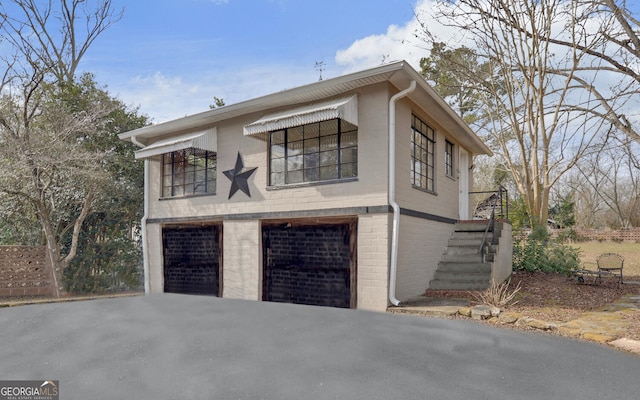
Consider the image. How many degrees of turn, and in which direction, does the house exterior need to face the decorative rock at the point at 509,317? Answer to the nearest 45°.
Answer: approximately 90° to its left

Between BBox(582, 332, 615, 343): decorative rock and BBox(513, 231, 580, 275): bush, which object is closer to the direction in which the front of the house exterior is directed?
the decorative rock

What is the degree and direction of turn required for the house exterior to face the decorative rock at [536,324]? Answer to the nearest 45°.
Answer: approximately 90° to its left

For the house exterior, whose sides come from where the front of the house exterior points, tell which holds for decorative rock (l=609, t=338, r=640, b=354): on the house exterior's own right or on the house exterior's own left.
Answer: on the house exterior's own left

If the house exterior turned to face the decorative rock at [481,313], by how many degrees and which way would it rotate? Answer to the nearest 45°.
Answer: approximately 90° to its left

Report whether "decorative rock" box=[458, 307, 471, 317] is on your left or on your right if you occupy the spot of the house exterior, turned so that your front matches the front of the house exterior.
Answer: on your left

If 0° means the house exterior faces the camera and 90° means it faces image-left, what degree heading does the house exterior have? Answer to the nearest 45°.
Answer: approximately 45°

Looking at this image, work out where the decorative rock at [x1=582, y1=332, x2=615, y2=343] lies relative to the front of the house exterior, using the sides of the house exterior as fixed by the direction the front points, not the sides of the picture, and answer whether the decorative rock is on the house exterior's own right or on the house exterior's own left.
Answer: on the house exterior's own left
